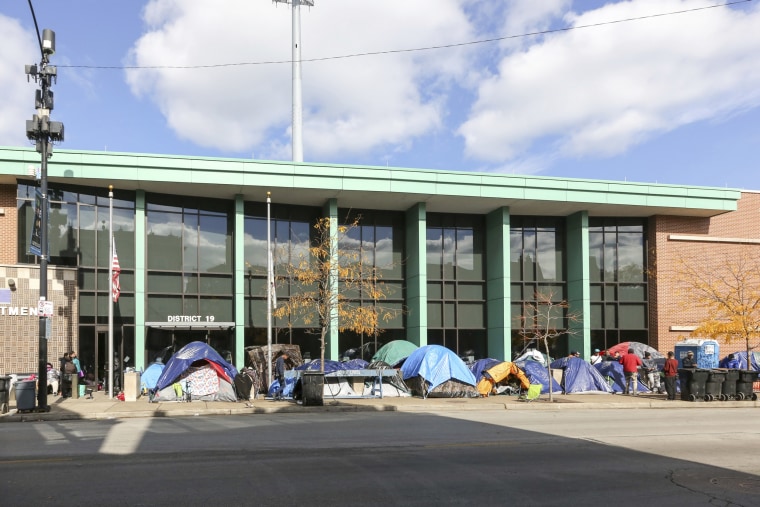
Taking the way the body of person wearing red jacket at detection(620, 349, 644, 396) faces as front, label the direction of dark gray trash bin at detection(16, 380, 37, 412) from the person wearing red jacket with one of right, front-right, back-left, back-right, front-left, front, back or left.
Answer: back-left

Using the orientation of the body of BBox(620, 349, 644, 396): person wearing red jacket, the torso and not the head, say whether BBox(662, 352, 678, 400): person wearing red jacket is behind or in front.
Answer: behind

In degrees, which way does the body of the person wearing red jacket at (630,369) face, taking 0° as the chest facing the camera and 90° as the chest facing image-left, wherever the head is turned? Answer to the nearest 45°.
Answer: approximately 180°

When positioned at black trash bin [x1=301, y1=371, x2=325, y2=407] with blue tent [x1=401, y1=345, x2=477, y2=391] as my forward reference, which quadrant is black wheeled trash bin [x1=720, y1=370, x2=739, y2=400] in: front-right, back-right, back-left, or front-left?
front-right

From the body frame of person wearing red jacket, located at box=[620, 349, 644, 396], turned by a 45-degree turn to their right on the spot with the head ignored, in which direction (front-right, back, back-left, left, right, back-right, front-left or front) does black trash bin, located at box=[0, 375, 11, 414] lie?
back

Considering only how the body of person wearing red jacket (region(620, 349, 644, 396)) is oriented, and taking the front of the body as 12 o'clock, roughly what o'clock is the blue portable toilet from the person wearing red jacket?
The blue portable toilet is roughly at 1 o'clock from the person wearing red jacket.

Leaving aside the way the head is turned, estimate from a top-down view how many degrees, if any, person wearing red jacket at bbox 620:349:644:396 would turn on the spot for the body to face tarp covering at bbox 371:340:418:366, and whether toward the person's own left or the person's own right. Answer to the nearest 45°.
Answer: approximately 90° to the person's own left

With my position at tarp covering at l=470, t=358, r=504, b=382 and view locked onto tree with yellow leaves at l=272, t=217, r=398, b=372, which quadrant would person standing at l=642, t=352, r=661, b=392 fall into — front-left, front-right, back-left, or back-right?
back-right

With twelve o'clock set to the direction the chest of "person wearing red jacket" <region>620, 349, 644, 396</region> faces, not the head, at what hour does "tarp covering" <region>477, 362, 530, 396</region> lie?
The tarp covering is roughly at 8 o'clock from the person wearing red jacket.

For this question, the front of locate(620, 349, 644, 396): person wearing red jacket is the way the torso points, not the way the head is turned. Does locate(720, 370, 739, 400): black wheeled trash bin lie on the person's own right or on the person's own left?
on the person's own right

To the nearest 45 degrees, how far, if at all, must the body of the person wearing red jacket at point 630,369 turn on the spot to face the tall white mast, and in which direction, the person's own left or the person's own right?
approximately 45° to the person's own left

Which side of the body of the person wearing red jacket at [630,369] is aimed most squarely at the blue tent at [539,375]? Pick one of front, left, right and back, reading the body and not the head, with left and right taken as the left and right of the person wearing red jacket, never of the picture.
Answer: left
